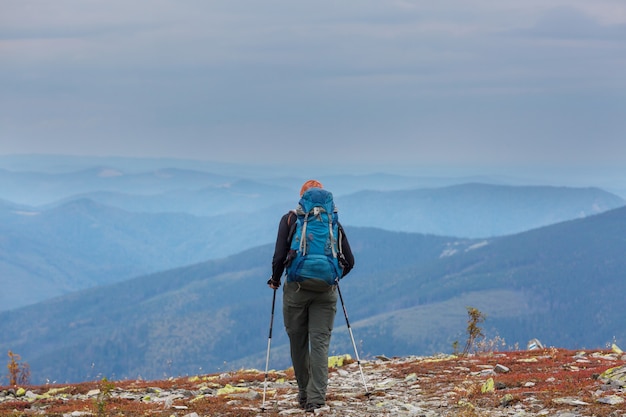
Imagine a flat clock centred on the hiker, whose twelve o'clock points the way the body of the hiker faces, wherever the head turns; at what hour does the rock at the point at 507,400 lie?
The rock is roughly at 3 o'clock from the hiker.

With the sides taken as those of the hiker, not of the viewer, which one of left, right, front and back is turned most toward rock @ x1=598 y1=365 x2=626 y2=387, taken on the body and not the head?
right

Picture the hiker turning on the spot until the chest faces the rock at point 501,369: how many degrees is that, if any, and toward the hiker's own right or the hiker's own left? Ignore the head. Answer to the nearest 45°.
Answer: approximately 45° to the hiker's own right

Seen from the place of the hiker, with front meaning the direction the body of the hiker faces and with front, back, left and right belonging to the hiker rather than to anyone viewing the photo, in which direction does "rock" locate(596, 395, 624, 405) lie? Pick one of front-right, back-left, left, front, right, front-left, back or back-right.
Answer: right

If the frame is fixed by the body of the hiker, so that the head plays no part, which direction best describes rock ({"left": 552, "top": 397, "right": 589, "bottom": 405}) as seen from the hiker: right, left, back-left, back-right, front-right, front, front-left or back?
right

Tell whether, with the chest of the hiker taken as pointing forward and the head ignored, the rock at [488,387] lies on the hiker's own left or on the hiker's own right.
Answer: on the hiker's own right

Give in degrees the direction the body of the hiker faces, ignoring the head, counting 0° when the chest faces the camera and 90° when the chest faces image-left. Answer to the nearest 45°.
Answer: approximately 180°
